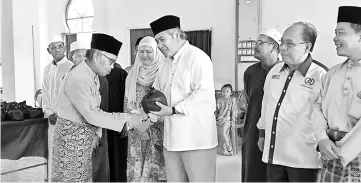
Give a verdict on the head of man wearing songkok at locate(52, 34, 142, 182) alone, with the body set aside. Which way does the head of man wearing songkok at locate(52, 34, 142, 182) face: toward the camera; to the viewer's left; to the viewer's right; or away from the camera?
to the viewer's right

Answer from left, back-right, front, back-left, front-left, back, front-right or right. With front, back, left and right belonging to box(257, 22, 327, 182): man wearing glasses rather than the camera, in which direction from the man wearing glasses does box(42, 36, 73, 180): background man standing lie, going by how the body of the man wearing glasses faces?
right

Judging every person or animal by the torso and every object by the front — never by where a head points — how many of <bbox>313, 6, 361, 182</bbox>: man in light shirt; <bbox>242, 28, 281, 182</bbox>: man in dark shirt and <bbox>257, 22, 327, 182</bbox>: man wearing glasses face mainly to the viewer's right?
0

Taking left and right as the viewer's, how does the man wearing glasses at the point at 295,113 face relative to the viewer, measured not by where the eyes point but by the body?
facing the viewer and to the left of the viewer

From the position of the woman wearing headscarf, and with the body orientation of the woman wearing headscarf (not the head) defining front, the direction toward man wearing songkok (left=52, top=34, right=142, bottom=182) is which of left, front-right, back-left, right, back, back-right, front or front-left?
front-right

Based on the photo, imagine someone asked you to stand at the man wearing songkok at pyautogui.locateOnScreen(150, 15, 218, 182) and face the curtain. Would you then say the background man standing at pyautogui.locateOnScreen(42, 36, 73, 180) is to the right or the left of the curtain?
left

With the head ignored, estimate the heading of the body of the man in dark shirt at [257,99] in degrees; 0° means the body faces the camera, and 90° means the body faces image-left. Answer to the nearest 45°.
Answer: approximately 45°

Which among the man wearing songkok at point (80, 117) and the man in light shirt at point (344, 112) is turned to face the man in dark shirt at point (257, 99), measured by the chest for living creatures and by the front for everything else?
the man wearing songkok

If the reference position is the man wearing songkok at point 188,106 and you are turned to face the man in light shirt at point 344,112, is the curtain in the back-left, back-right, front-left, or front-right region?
back-left

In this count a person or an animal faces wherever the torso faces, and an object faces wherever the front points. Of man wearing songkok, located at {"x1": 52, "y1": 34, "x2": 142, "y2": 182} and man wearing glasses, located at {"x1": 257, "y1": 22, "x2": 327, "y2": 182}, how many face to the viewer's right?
1

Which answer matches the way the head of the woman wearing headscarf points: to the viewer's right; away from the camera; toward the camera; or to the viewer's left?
toward the camera

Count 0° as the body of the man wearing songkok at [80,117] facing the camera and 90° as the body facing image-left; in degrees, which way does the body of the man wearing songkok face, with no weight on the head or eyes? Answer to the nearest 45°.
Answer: approximately 270°

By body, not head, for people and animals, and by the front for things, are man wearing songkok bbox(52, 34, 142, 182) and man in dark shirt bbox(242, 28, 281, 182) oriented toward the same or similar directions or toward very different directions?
very different directions

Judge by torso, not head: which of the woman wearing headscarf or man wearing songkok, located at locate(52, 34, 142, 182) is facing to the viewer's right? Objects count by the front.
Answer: the man wearing songkok

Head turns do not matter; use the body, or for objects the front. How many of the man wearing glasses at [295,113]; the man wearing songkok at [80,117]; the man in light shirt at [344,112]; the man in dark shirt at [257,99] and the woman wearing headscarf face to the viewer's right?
1

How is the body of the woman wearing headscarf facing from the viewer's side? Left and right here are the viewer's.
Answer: facing the viewer

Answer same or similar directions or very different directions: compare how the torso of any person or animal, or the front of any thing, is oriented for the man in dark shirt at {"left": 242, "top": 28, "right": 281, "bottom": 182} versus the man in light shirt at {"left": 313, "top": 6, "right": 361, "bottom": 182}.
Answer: same or similar directions

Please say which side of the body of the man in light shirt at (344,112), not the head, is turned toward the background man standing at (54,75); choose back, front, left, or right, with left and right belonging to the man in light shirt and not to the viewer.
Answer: right
